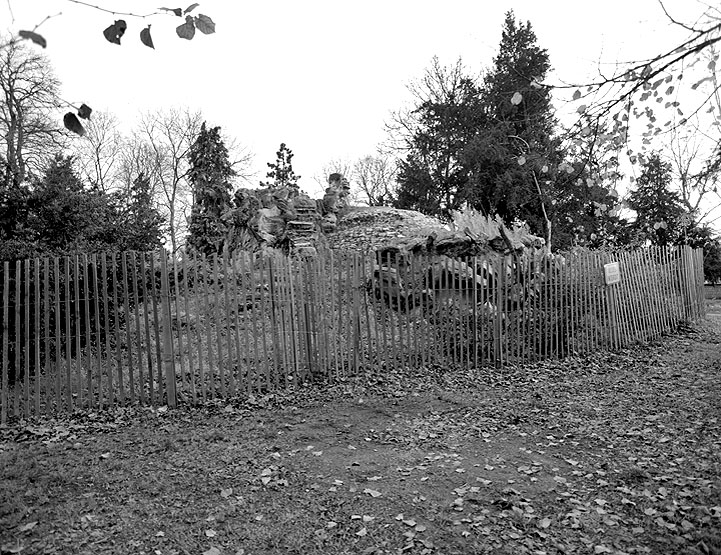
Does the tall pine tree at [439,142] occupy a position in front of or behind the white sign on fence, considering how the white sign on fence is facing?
behind

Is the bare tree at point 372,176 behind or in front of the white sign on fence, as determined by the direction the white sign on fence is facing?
behind

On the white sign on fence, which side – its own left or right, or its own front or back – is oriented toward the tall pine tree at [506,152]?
back

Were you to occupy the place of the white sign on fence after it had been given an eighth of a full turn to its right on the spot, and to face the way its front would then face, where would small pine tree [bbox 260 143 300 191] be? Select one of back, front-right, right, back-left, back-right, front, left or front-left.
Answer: right

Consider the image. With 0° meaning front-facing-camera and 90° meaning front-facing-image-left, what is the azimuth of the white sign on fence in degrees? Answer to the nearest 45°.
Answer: approximately 0°

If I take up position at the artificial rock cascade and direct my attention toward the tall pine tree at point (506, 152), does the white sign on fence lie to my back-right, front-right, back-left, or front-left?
back-right
